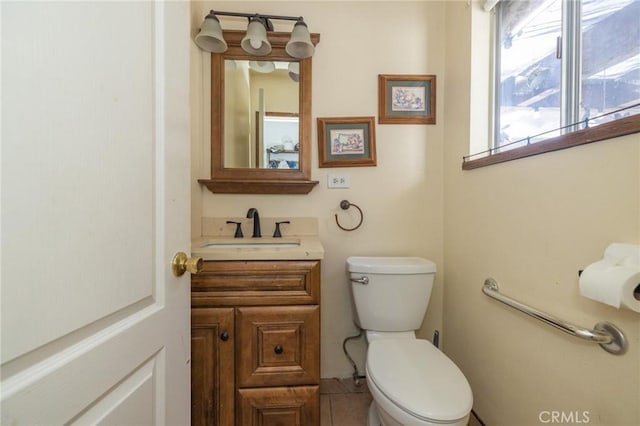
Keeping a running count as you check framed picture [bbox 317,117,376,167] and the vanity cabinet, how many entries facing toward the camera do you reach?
2

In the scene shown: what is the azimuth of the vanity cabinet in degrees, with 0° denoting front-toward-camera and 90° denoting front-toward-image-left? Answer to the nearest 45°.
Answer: approximately 0°

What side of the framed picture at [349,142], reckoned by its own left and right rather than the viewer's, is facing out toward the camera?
front

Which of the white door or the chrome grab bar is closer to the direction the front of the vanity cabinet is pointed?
the white door

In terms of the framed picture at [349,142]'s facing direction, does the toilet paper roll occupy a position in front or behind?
in front

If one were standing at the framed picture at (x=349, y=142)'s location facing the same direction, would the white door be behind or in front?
in front

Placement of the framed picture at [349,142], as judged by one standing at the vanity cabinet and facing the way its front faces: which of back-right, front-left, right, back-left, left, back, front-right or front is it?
back-left

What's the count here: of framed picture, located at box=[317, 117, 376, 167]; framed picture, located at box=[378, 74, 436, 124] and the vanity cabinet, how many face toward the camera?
3

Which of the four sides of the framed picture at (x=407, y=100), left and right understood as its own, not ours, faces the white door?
front
